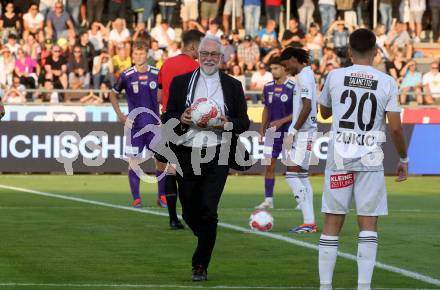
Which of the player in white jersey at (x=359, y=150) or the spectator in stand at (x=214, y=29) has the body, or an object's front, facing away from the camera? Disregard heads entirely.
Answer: the player in white jersey

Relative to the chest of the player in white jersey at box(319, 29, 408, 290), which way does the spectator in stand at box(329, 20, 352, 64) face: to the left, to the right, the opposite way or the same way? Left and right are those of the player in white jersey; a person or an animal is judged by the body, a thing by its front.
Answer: the opposite way

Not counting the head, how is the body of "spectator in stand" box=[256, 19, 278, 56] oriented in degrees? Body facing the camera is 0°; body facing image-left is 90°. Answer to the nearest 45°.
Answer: approximately 0°

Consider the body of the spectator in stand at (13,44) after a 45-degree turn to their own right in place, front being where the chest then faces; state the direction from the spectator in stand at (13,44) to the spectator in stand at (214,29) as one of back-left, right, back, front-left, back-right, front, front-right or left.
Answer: back-left

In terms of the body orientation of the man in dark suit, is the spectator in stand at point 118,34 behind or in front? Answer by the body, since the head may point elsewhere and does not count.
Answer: behind

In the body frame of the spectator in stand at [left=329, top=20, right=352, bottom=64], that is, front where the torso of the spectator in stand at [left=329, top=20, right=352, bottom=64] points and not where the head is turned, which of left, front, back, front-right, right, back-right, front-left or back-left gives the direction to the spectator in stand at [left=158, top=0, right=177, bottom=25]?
right
